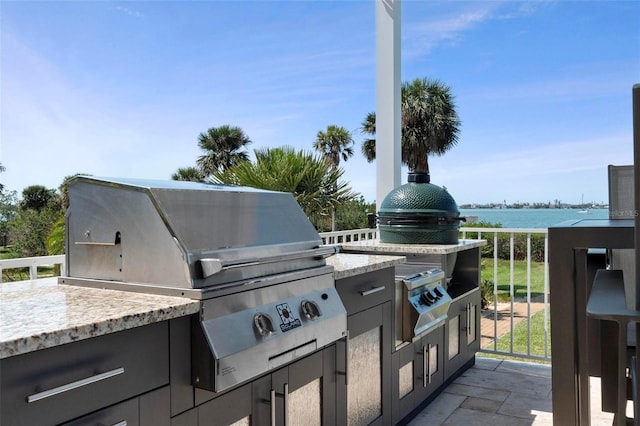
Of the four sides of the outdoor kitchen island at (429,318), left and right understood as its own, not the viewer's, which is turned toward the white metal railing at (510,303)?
left

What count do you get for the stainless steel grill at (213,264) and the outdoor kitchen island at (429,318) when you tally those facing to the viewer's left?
0

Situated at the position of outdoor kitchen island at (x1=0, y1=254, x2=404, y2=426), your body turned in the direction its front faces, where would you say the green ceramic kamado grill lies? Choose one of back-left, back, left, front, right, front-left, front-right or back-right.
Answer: left

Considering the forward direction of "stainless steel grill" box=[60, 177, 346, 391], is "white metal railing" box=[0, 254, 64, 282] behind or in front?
behind

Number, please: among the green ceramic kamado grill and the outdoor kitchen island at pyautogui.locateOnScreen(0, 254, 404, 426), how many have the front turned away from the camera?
0

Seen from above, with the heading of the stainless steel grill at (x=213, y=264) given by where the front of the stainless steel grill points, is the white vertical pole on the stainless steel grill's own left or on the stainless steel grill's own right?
on the stainless steel grill's own left
